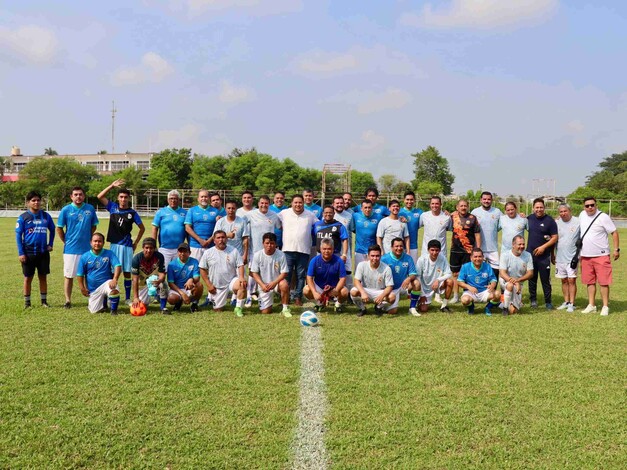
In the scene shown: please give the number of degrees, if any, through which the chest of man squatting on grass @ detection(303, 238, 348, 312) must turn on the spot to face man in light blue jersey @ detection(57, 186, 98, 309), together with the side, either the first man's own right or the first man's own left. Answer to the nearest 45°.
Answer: approximately 90° to the first man's own right

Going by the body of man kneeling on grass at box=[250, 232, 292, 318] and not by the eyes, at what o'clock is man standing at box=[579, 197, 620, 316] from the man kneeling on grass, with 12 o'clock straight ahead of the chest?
The man standing is roughly at 9 o'clock from the man kneeling on grass.

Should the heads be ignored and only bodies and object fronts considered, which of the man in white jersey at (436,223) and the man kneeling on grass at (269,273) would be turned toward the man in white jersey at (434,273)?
the man in white jersey at (436,223)

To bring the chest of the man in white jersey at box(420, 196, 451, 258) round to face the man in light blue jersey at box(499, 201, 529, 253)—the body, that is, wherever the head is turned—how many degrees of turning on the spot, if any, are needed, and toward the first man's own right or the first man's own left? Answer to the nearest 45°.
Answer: approximately 90° to the first man's own left

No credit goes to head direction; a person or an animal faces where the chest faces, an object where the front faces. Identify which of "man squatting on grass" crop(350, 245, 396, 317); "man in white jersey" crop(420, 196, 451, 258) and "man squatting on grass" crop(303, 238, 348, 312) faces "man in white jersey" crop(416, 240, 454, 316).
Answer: "man in white jersey" crop(420, 196, 451, 258)

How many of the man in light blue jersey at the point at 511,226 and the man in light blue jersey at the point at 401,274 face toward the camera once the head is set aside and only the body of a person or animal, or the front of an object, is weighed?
2

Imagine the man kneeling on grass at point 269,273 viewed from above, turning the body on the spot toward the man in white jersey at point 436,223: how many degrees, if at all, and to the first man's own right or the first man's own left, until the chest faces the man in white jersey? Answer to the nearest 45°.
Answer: approximately 90° to the first man's own left
